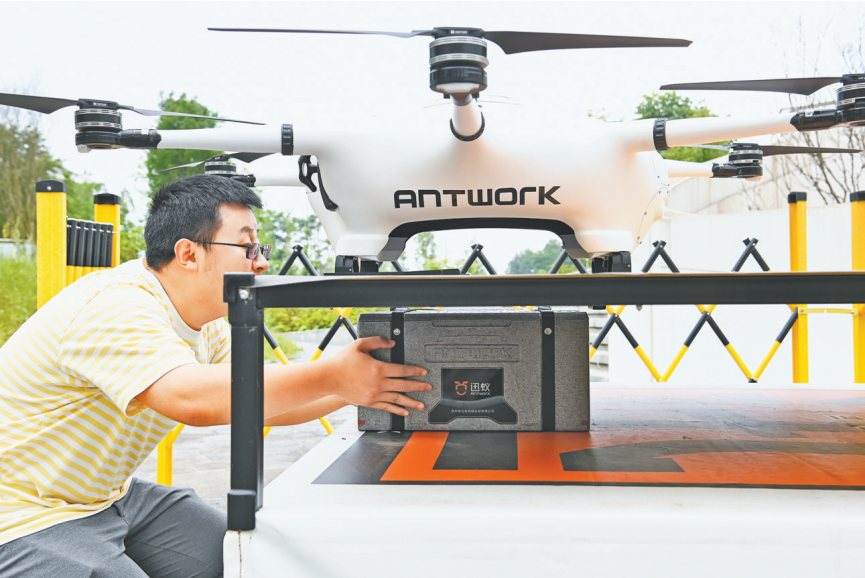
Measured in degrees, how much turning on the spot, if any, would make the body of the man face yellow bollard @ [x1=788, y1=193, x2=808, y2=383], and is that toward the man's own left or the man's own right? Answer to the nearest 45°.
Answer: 0° — they already face it

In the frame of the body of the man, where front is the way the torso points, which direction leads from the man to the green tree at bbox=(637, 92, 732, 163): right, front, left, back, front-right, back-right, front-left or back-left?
front-left

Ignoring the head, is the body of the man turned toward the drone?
yes

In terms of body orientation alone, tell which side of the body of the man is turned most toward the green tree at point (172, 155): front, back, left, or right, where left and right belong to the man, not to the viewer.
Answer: left

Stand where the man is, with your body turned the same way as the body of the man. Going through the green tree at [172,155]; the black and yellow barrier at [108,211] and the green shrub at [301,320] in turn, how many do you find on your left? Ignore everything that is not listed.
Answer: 3

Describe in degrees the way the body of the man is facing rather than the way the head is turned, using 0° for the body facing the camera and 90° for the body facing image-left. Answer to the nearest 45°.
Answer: approximately 270°

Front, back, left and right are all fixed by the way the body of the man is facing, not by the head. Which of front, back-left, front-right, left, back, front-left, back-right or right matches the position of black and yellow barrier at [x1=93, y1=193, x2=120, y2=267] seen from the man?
left

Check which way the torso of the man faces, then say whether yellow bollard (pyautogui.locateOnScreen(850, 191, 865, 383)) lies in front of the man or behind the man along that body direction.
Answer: in front

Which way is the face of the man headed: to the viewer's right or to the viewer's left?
to the viewer's right

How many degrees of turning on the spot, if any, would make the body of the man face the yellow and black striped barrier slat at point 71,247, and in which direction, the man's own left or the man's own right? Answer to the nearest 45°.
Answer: approximately 90° to the man's own left

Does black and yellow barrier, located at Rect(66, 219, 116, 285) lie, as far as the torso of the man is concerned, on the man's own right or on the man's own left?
on the man's own left

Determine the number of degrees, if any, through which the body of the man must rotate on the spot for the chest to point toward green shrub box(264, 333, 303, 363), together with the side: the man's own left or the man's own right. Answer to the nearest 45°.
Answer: approximately 90° to the man's own left

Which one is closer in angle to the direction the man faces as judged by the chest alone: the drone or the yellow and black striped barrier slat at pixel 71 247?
the drone

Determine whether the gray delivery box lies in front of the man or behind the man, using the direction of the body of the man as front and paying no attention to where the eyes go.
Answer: in front

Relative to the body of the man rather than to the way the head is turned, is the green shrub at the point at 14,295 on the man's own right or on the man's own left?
on the man's own left
